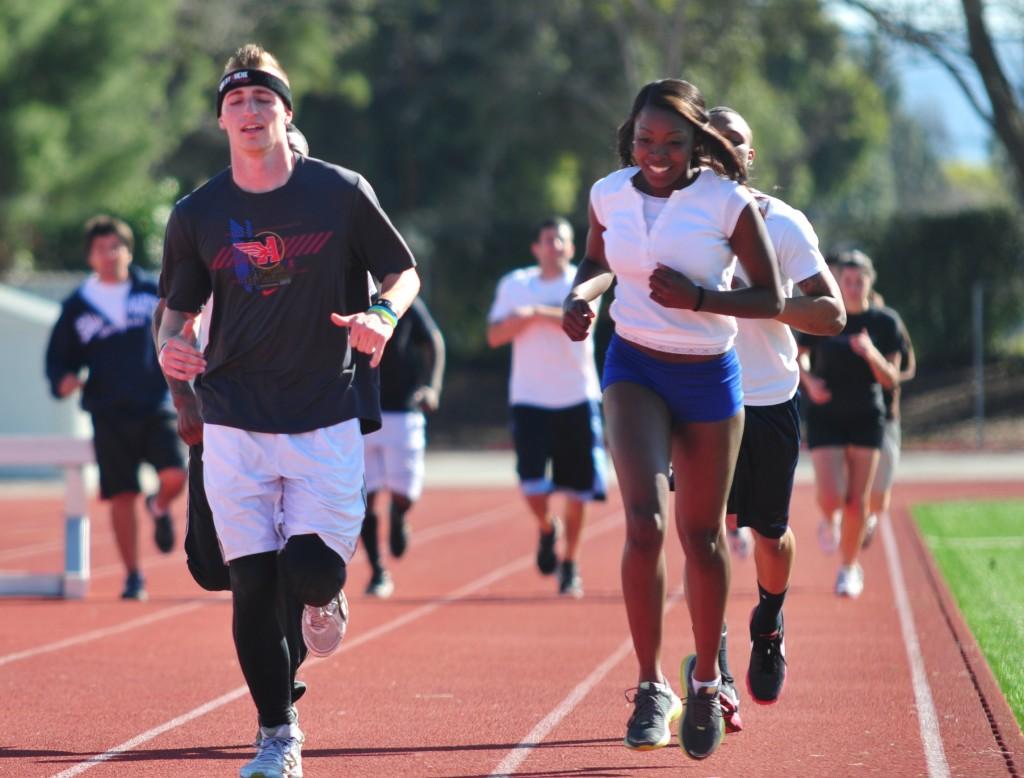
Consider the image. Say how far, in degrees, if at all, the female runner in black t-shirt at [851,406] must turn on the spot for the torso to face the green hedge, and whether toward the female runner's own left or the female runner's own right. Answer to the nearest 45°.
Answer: approximately 180°

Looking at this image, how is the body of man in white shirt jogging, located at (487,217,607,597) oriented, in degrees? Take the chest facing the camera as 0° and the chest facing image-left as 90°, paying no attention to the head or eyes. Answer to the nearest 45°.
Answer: approximately 0°

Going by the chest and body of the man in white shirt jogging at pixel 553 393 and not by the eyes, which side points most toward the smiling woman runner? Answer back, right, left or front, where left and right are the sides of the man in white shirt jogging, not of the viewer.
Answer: front

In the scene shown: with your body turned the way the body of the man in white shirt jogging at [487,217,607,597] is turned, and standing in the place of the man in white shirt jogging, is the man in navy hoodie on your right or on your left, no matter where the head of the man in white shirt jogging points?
on your right

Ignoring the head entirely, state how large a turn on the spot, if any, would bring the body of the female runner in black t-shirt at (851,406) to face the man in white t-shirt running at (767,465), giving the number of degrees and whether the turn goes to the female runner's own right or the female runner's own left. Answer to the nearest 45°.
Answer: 0° — they already face them

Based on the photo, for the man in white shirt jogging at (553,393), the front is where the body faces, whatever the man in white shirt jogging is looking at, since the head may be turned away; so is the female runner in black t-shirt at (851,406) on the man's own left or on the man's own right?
on the man's own left

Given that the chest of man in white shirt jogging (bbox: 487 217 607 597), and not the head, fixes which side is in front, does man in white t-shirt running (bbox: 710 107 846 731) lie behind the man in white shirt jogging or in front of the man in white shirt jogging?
in front

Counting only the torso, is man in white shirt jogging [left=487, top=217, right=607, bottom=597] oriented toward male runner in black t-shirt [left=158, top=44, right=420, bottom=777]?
yes

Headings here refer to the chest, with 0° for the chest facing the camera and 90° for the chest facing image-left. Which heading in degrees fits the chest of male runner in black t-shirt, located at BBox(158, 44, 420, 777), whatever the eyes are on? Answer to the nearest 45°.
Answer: approximately 0°

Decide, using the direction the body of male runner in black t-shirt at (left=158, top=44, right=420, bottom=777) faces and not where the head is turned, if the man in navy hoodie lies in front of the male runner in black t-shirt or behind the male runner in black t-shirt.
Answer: behind

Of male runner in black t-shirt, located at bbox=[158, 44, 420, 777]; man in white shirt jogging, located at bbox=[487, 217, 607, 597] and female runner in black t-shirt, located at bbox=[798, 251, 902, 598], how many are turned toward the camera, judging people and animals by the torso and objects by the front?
3

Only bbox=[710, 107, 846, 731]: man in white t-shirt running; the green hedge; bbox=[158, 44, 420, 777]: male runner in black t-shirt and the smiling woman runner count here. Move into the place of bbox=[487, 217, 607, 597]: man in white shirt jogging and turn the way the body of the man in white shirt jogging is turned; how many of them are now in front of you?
3
